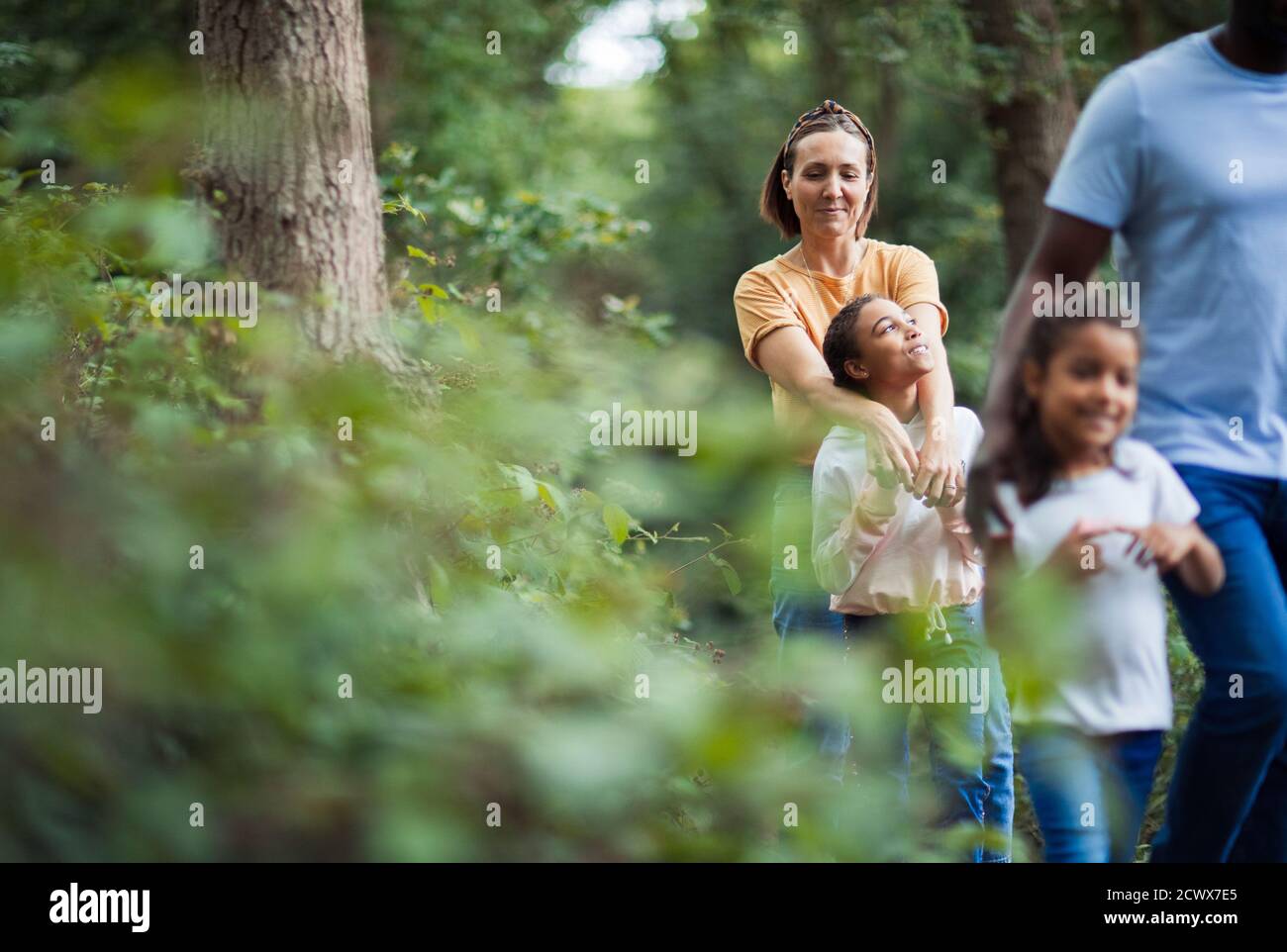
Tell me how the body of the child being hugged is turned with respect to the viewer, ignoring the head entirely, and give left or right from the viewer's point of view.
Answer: facing the viewer and to the right of the viewer

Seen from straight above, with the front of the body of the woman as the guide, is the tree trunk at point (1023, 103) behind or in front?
behind

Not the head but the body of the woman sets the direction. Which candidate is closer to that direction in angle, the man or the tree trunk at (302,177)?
the man

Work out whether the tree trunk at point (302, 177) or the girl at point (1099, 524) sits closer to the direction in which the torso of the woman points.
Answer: the girl

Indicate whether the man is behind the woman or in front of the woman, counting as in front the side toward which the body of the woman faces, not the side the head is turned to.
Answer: in front

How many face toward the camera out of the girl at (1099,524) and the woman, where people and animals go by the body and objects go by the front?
2

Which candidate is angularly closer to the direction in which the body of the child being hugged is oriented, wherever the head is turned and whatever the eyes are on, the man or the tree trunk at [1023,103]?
the man

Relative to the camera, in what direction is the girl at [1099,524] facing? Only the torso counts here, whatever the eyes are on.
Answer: toward the camera

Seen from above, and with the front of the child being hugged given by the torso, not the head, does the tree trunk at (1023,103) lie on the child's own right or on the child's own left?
on the child's own left

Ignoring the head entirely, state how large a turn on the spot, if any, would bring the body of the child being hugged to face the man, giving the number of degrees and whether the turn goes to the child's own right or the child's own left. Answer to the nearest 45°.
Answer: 0° — they already face them

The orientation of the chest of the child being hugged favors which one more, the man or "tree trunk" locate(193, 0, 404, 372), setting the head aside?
the man

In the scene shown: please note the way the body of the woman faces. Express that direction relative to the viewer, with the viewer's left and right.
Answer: facing the viewer
